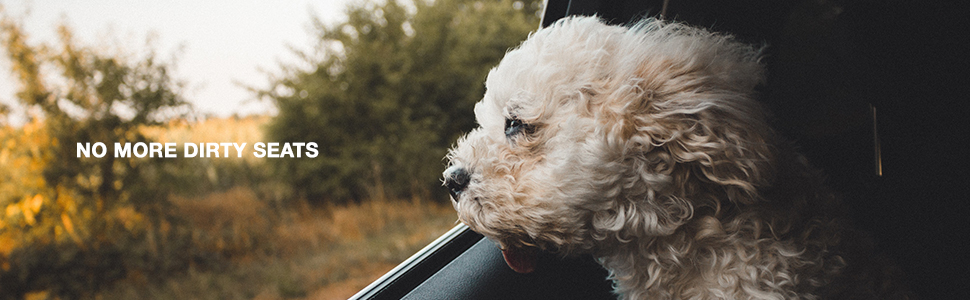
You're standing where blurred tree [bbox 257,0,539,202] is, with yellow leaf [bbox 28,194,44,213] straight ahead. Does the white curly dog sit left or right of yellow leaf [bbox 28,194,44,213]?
left

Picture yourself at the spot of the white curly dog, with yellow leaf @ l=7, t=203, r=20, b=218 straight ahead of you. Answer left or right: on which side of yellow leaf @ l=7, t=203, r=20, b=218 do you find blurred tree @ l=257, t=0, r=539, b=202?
right

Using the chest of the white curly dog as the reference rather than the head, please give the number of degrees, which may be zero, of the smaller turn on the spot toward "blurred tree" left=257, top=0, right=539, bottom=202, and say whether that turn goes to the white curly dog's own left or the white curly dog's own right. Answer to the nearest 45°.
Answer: approximately 45° to the white curly dog's own right

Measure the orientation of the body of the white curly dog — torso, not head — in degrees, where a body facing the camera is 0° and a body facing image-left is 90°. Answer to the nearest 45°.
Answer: approximately 90°

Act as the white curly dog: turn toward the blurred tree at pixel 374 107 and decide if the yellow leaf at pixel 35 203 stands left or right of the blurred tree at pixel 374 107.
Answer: left

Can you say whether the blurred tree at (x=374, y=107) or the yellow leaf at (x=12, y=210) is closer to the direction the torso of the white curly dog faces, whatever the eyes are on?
the yellow leaf
